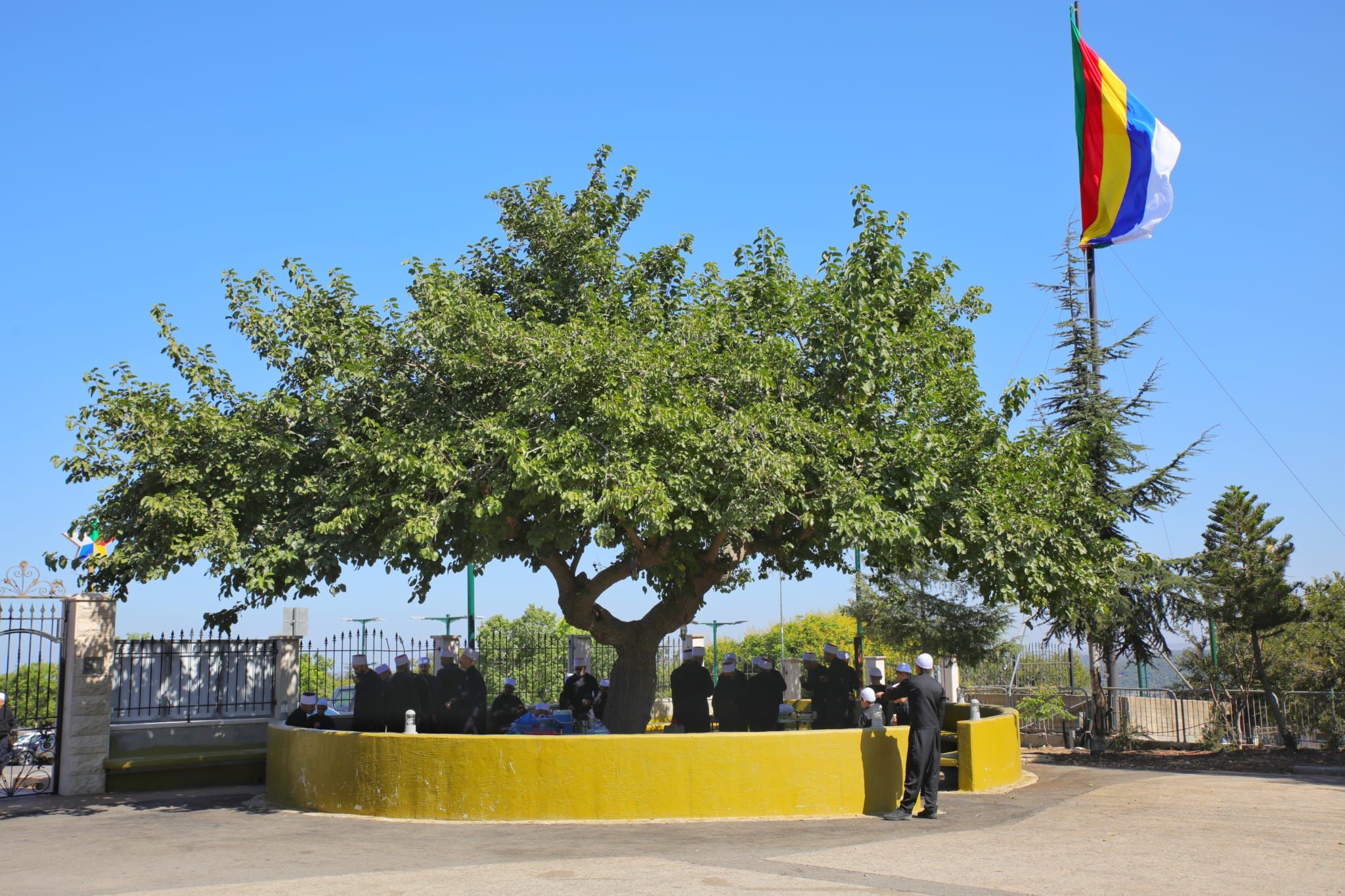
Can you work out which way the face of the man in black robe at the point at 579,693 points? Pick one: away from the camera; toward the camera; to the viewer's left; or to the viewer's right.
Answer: toward the camera

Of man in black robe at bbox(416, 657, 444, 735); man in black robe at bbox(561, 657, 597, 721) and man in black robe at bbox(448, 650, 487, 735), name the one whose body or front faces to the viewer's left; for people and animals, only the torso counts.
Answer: man in black robe at bbox(448, 650, 487, 735)

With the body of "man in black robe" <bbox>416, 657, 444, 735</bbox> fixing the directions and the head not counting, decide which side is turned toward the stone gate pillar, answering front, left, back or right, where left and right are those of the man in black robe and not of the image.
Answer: right

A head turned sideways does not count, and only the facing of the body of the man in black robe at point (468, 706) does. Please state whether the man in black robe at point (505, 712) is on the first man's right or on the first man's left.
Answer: on the first man's right

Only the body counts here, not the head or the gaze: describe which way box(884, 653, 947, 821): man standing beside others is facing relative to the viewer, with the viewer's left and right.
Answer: facing away from the viewer and to the left of the viewer

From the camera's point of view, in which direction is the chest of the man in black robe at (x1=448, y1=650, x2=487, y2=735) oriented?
to the viewer's left

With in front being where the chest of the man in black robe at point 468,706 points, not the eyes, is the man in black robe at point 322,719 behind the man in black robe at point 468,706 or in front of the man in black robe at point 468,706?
in front

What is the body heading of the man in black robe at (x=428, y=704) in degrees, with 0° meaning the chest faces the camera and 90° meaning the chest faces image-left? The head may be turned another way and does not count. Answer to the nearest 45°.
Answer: approximately 0°

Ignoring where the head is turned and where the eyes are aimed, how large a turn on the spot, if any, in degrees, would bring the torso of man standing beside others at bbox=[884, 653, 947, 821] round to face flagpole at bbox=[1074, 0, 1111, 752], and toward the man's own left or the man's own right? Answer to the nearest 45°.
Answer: approximately 45° to the man's own right

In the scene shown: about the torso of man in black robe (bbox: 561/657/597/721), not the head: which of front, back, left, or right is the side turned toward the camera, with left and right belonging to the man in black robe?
front

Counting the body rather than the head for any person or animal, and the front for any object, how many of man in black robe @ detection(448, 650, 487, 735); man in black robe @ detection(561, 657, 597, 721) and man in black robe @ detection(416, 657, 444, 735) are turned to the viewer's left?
1

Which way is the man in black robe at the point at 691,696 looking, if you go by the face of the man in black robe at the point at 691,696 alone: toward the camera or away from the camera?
away from the camera
